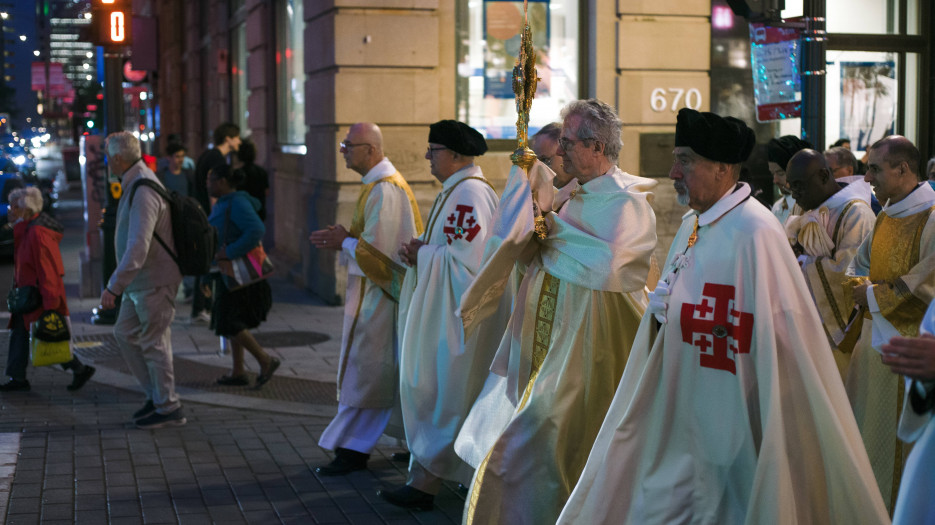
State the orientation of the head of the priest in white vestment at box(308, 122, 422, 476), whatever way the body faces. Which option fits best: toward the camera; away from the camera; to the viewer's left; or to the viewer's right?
to the viewer's left

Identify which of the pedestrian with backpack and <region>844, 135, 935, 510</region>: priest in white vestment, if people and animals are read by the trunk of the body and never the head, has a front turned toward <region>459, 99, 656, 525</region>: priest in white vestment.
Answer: <region>844, 135, 935, 510</region>: priest in white vestment

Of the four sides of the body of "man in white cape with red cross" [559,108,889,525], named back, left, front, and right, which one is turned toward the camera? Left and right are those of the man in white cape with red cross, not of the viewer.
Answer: left

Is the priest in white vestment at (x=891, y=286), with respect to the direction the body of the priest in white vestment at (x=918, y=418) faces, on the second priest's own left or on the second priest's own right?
on the second priest's own right

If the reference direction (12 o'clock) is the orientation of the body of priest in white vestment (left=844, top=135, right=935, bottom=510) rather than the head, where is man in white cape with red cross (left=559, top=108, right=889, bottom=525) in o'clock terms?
man in white cape with red cross (left=559, top=108, right=889, bottom=525) is roughly at 11 o'clock from priest in white vestment (left=844, top=135, right=935, bottom=510).

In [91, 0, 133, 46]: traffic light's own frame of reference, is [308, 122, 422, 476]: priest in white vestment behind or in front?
in front

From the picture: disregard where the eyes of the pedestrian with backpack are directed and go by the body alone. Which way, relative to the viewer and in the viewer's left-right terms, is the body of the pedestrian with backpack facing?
facing to the left of the viewer

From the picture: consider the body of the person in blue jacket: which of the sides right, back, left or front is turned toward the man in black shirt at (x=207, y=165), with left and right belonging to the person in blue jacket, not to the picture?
right

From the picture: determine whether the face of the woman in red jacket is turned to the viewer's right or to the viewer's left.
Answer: to the viewer's left

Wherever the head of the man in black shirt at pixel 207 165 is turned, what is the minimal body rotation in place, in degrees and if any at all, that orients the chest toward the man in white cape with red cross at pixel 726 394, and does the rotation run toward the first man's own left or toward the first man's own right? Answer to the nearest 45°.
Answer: approximately 90° to the first man's own right

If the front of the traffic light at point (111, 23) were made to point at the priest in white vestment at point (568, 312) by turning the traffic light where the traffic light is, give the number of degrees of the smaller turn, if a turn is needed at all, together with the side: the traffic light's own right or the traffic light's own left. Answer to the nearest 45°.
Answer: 0° — it already faces them

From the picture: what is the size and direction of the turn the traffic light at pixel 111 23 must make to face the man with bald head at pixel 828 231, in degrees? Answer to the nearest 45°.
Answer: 0° — it already faces them

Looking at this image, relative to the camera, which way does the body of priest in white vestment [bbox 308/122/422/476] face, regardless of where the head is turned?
to the viewer's left

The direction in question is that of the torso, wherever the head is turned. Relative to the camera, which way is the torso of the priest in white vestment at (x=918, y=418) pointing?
to the viewer's left

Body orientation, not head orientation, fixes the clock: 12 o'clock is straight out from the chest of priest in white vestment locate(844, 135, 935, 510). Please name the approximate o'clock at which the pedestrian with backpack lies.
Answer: The pedestrian with backpack is roughly at 2 o'clock from the priest in white vestment.
